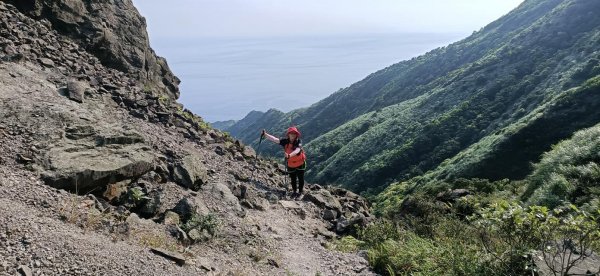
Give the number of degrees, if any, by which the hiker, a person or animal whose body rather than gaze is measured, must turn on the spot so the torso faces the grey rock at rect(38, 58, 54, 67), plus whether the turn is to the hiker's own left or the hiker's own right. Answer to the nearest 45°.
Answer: approximately 90° to the hiker's own right

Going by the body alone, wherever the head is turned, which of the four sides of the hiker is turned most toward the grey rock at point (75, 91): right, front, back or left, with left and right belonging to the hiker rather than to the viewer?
right

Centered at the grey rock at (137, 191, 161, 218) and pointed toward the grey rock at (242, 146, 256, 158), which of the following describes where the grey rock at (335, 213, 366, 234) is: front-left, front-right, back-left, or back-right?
front-right

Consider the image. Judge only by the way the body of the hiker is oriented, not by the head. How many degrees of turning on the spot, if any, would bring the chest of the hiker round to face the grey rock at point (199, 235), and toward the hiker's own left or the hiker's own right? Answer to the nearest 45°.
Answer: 0° — they already face it

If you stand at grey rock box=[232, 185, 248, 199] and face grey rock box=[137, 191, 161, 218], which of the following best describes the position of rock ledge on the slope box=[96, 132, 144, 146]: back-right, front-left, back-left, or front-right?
front-right

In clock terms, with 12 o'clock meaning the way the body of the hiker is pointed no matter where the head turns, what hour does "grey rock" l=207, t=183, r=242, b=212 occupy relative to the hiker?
The grey rock is roughly at 1 o'clock from the hiker.

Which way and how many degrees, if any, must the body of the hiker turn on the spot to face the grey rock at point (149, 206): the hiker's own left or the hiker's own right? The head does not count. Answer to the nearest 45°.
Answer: approximately 45° to the hiker's own right

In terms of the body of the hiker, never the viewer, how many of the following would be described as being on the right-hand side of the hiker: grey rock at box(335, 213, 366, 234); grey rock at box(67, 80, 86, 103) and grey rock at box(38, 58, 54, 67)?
2

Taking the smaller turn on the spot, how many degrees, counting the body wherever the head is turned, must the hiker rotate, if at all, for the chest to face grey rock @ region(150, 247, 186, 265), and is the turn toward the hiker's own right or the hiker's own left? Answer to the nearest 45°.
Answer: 0° — they already face it

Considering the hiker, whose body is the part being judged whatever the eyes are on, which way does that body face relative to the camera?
toward the camera

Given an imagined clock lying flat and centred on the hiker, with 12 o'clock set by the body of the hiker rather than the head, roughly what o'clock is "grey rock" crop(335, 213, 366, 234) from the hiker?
The grey rock is roughly at 11 o'clock from the hiker.

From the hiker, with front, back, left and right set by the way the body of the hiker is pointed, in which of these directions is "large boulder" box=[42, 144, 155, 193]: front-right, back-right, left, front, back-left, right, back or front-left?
front-right
